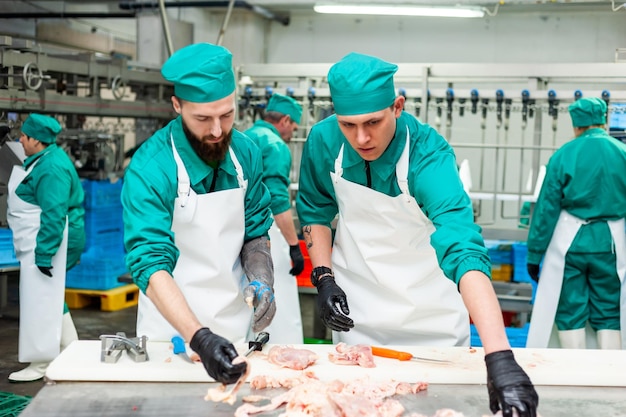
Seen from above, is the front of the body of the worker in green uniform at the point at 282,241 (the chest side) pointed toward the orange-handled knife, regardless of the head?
no

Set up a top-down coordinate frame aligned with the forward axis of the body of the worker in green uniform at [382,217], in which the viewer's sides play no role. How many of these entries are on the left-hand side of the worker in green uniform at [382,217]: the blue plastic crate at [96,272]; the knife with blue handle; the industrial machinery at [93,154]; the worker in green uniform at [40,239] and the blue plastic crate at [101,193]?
0

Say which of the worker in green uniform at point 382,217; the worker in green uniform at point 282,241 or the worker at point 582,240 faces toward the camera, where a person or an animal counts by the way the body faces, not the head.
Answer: the worker in green uniform at point 382,217

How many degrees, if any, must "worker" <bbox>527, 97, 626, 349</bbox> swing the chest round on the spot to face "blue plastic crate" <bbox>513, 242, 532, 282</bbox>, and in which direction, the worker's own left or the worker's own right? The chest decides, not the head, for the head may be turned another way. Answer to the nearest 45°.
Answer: approximately 45° to the worker's own left

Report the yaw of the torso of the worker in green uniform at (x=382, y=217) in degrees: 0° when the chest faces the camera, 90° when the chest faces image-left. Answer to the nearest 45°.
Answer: approximately 0°

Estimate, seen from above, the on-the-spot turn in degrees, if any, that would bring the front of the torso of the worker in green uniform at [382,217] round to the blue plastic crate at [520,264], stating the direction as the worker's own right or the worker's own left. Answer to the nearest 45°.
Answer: approximately 180°
